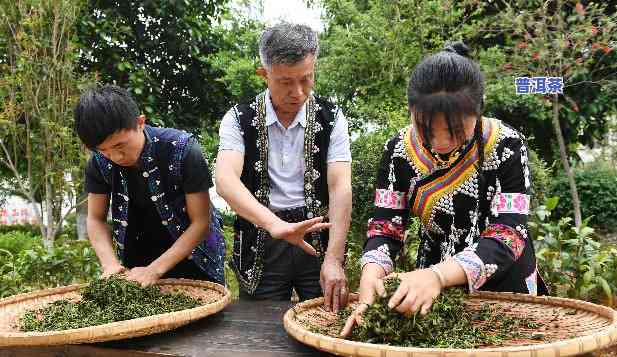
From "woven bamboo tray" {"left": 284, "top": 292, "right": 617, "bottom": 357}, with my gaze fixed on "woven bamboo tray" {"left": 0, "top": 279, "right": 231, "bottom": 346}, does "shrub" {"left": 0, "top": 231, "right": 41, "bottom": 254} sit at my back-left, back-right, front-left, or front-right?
front-right

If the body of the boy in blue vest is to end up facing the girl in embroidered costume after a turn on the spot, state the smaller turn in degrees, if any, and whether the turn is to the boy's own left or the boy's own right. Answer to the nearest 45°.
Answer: approximately 90° to the boy's own left

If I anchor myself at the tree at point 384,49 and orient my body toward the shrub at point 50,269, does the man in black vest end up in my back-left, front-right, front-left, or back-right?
front-left

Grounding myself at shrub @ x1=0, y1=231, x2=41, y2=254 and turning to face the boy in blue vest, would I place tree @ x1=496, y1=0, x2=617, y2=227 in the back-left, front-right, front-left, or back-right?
front-left

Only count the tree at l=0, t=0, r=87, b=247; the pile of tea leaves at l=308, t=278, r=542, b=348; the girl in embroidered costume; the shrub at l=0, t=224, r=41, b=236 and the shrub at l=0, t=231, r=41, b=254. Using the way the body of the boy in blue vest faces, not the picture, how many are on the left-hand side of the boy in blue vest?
2

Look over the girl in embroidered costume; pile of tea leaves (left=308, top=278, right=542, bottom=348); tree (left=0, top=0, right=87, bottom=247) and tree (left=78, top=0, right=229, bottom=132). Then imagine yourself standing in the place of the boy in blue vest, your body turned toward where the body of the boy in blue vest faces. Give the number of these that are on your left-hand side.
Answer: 2

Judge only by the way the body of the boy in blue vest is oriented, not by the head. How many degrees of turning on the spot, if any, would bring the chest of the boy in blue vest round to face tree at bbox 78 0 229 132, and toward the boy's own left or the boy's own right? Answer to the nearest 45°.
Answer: approximately 135° to the boy's own right

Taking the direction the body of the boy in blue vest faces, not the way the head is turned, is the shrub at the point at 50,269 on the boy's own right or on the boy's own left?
on the boy's own right
